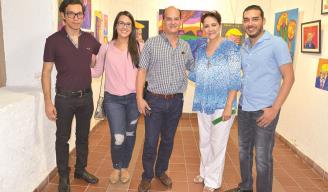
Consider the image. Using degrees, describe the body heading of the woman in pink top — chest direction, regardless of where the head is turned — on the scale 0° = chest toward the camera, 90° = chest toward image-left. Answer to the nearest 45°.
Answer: approximately 0°

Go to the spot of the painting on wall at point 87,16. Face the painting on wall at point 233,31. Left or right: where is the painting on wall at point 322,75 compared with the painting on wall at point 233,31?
right

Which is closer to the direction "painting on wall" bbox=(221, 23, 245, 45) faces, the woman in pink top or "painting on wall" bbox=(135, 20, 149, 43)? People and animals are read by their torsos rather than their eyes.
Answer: the woman in pink top

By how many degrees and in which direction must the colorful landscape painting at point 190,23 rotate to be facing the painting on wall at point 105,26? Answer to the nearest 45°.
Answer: approximately 90° to its right

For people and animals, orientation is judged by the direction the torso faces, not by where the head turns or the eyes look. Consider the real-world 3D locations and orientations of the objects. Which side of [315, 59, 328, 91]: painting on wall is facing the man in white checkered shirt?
front

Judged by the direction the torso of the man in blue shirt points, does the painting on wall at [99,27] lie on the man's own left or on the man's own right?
on the man's own right

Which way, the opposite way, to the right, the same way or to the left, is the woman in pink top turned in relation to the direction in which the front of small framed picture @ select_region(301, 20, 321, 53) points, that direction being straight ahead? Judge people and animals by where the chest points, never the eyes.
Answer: to the left

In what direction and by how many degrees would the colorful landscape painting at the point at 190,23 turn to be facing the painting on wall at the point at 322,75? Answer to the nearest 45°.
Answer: approximately 45° to its left

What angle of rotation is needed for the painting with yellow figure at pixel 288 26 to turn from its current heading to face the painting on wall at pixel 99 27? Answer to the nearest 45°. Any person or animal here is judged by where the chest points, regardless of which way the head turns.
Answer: approximately 45° to its right

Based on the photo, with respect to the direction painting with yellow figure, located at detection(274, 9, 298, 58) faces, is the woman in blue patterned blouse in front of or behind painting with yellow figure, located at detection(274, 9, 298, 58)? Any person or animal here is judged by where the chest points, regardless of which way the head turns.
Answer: in front

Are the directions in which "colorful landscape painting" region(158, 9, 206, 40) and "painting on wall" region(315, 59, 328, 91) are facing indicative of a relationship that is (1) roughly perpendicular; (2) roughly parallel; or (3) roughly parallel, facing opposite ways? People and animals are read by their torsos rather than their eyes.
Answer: roughly perpendicular
